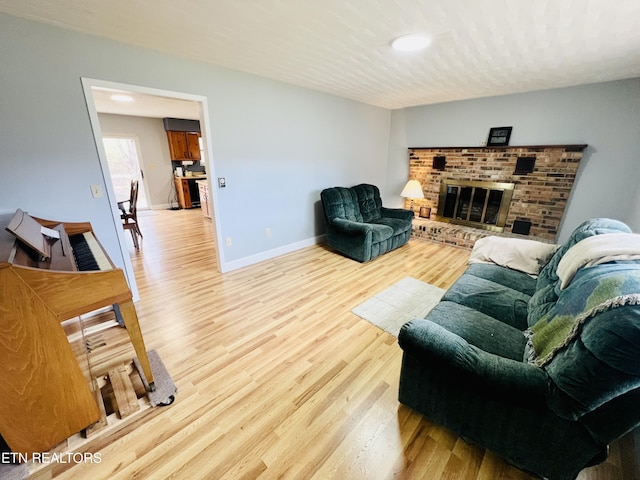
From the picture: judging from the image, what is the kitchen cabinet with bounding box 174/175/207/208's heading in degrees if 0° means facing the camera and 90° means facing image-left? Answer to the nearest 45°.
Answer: approximately 315°

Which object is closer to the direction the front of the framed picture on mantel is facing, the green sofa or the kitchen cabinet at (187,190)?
the green sofa
